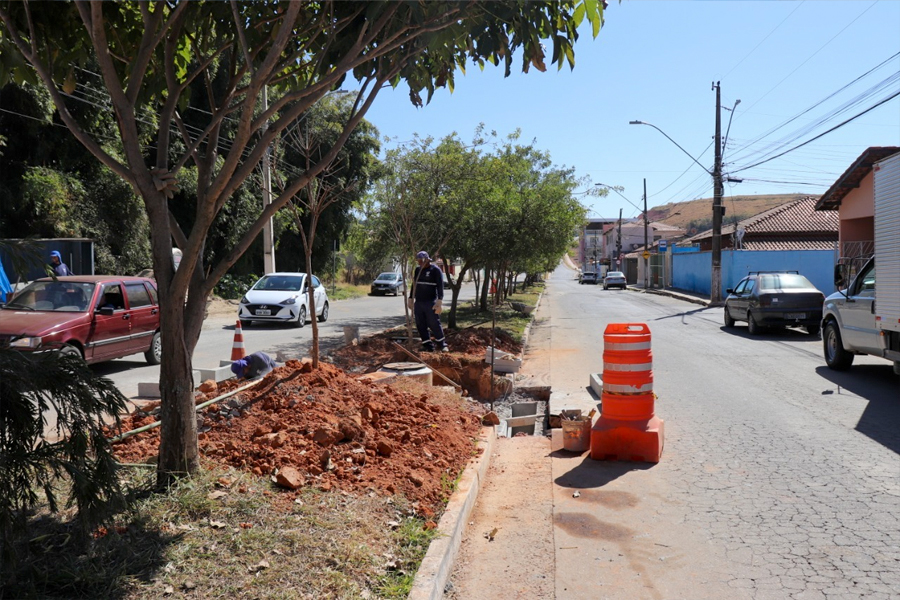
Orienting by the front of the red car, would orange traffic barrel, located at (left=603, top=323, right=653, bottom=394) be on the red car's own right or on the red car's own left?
on the red car's own left

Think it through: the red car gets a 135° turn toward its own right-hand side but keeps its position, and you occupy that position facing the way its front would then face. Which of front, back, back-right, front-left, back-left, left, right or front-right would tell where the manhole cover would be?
back-right

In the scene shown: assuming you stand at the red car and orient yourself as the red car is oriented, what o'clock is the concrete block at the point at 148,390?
The concrete block is roughly at 10 o'clock from the red car.

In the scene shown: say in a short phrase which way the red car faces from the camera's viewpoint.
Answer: facing the viewer and to the left of the viewer

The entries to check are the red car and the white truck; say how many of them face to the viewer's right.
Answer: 0

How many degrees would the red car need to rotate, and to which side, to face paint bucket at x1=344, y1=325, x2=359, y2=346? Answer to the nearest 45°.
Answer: approximately 135° to its left

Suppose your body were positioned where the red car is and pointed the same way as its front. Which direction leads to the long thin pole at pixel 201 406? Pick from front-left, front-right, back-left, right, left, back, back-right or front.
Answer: front-left

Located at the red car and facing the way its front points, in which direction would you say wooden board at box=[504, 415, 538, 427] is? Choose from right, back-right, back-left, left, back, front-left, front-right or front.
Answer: left
